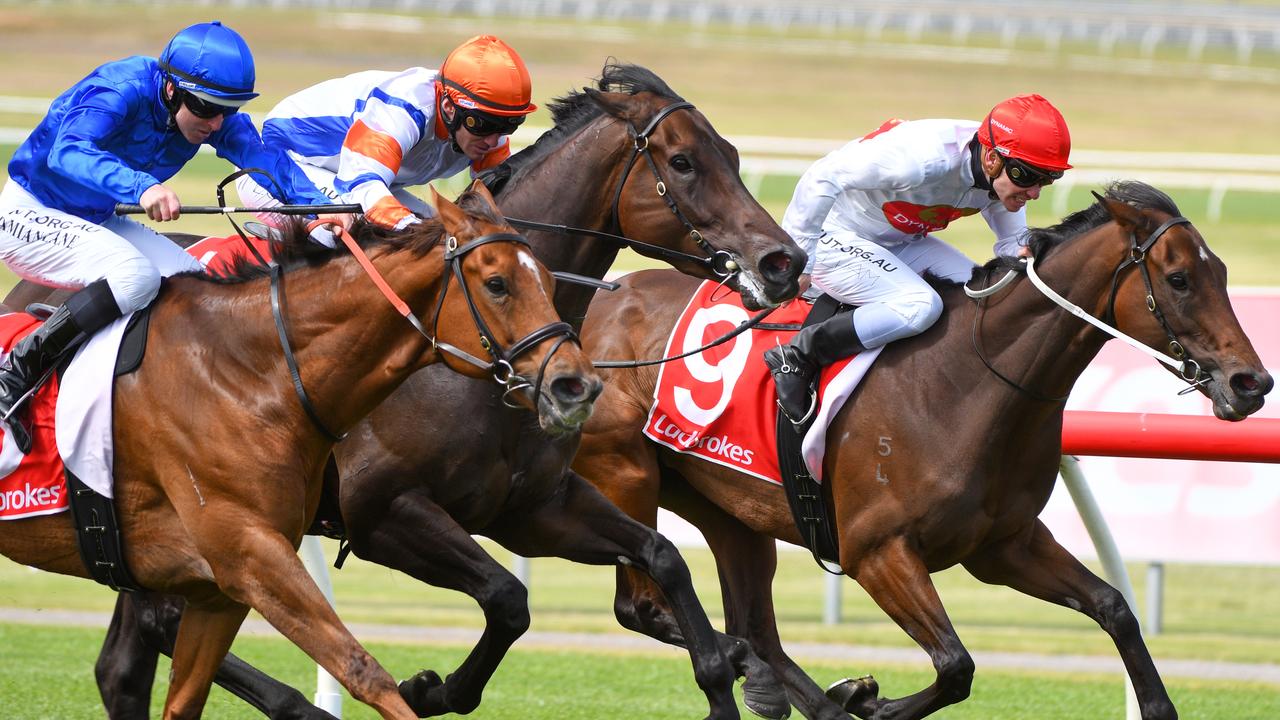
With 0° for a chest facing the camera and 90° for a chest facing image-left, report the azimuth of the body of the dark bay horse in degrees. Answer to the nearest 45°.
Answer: approximately 270°

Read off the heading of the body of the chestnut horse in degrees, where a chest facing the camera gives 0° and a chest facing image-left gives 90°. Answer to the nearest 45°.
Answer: approximately 270°

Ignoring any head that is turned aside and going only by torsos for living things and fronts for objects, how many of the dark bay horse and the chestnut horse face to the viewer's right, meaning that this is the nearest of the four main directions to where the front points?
2

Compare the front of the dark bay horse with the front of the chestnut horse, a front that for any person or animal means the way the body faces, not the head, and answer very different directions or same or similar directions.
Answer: same or similar directions

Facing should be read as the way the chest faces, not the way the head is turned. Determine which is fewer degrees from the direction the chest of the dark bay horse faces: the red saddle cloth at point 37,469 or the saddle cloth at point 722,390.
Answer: the saddle cloth

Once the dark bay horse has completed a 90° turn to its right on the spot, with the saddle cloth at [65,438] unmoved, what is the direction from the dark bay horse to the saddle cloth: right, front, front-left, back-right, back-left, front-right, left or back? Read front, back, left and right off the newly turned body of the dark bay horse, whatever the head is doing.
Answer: right

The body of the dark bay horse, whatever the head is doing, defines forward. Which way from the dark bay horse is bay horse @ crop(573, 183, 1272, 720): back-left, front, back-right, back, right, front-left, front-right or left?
front

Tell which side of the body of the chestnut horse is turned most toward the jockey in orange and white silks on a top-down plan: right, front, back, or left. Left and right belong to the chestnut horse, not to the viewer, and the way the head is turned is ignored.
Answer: left
